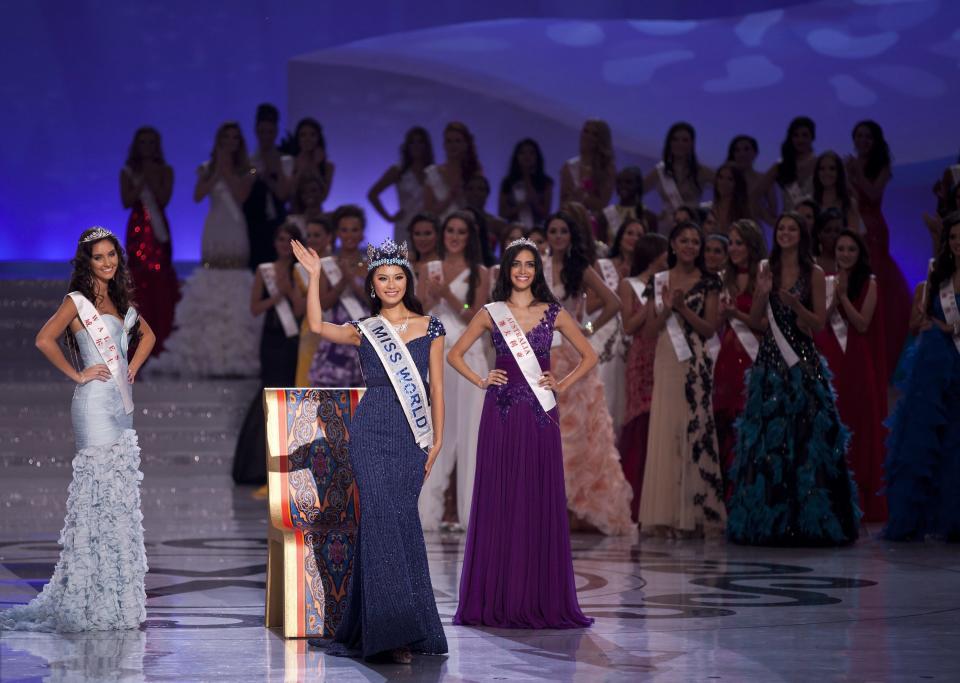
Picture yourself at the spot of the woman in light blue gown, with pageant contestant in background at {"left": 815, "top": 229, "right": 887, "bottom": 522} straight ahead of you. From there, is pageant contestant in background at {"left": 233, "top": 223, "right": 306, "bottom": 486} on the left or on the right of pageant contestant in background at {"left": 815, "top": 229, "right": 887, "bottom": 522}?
left

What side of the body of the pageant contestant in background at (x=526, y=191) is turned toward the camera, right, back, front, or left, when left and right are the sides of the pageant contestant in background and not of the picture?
front

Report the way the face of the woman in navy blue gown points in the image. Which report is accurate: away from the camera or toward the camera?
toward the camera

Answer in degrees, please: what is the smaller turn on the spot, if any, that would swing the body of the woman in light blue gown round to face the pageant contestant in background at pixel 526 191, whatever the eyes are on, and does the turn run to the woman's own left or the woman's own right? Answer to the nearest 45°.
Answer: approximately 90° to the woman's own left

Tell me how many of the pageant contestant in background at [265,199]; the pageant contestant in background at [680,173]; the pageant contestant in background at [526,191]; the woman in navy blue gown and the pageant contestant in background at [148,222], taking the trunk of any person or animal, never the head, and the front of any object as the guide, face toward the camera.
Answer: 5

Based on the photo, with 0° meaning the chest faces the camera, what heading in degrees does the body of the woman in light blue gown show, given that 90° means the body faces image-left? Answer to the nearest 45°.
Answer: approximately 315°

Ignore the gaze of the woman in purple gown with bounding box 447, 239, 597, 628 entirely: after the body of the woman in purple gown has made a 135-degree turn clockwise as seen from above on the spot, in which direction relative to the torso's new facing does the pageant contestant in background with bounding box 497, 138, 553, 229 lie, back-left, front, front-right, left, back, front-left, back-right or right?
front-right

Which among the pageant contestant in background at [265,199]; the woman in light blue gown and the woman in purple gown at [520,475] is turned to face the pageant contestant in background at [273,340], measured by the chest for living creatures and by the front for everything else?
the pageant contestant in background at [265,199]

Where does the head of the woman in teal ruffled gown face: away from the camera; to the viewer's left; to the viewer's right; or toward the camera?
toward the camera

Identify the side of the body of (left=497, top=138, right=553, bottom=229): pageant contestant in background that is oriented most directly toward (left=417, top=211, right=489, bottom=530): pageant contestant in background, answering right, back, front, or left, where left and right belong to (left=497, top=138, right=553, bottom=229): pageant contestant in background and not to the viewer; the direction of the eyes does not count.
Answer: front

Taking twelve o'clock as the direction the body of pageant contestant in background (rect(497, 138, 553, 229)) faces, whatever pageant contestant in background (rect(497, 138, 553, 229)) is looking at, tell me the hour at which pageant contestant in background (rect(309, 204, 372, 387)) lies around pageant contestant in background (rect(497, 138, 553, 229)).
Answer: pageant contestant in background (rect(309, 204, 372, 387)) is roughly at 1 o'clock from pageant contestant in background (rect(497, 138, 553, 229)).

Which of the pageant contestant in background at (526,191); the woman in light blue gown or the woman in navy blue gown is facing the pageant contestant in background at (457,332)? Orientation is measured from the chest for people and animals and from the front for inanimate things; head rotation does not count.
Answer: the pageant contestant in background at (526,191)

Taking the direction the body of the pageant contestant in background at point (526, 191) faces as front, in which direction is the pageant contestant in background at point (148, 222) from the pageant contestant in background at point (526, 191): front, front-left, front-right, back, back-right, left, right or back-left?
right

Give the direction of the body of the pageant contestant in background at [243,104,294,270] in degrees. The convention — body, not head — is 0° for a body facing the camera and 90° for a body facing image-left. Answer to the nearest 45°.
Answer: approximately 0°

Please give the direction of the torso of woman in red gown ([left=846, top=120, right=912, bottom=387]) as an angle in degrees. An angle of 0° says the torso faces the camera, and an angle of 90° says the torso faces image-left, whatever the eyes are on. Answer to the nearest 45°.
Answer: approximately 45°

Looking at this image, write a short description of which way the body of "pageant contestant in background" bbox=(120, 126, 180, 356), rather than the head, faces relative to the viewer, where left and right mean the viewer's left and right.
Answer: facing the viewer

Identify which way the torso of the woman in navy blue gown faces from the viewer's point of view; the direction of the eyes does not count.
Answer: toward the camera

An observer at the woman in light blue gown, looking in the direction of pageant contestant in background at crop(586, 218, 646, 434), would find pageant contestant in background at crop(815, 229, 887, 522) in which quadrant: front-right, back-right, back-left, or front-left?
front-right
